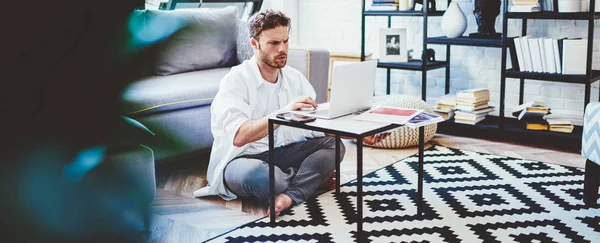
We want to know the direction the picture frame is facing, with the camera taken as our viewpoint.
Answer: facing the viewer

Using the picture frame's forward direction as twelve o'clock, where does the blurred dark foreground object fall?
The blurred dark foreground object is roughly at 12 o'clock from the picture frame.

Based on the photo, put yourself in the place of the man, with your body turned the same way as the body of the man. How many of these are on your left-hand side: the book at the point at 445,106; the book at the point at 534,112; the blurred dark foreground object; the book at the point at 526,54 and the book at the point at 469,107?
4

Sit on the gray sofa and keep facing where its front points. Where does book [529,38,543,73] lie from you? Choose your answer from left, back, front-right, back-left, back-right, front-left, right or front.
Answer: front-left

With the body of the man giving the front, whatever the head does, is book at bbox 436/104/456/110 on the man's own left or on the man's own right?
on the man's own left

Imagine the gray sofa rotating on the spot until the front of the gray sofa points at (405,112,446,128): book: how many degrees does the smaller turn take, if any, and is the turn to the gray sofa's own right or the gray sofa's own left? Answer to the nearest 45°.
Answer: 0° — it already faces it

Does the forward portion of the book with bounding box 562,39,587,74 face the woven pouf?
no

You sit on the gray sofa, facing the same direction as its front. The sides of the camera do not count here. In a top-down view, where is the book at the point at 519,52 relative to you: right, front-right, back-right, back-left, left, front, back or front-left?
front-left

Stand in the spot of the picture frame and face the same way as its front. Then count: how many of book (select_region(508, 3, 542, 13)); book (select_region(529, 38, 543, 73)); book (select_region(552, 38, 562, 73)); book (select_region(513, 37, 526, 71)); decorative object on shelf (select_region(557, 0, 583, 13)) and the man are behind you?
0

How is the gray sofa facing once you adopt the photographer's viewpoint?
facing the viewer and to the right of the viewer

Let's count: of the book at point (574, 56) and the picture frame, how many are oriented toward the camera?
2

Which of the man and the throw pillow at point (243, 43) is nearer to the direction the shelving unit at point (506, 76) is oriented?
the man

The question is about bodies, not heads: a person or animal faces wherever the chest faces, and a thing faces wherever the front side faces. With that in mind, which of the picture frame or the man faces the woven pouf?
the picture frame

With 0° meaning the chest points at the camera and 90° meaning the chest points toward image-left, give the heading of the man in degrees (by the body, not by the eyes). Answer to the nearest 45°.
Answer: approximately 315°

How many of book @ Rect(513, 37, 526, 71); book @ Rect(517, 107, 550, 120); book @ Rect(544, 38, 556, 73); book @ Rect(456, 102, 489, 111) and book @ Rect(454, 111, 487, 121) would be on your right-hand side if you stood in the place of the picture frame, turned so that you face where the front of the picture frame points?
0

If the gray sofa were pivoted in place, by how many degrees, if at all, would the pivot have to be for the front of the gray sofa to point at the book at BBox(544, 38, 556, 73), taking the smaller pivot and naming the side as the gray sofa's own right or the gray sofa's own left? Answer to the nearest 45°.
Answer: approximately 45° to the gray sofa's own left

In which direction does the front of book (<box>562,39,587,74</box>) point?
toward the camera

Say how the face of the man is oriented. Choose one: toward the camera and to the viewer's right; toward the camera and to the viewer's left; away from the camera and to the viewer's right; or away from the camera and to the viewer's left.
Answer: toward the camera and to the viewer's right

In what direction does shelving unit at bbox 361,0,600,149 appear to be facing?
toward the camera

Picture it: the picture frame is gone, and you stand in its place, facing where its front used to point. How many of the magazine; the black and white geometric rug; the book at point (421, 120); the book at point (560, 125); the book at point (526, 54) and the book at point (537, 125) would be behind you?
0
